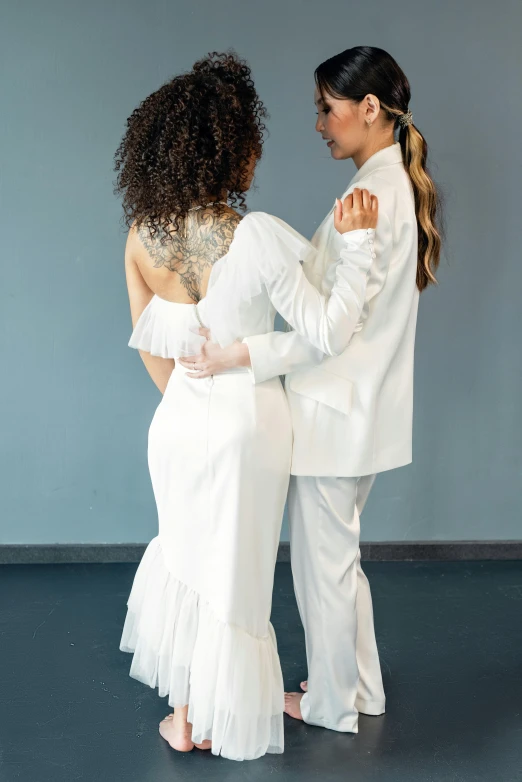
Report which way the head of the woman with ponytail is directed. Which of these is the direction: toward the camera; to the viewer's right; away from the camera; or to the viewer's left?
to the viewer's left

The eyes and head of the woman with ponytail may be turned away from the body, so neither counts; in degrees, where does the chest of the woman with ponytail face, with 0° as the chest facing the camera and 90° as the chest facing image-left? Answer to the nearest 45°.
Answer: approximately 90°

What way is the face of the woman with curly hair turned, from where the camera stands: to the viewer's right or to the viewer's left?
to the viewer's right

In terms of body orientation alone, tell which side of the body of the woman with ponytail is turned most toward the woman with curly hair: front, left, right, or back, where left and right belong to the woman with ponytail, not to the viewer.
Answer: front
